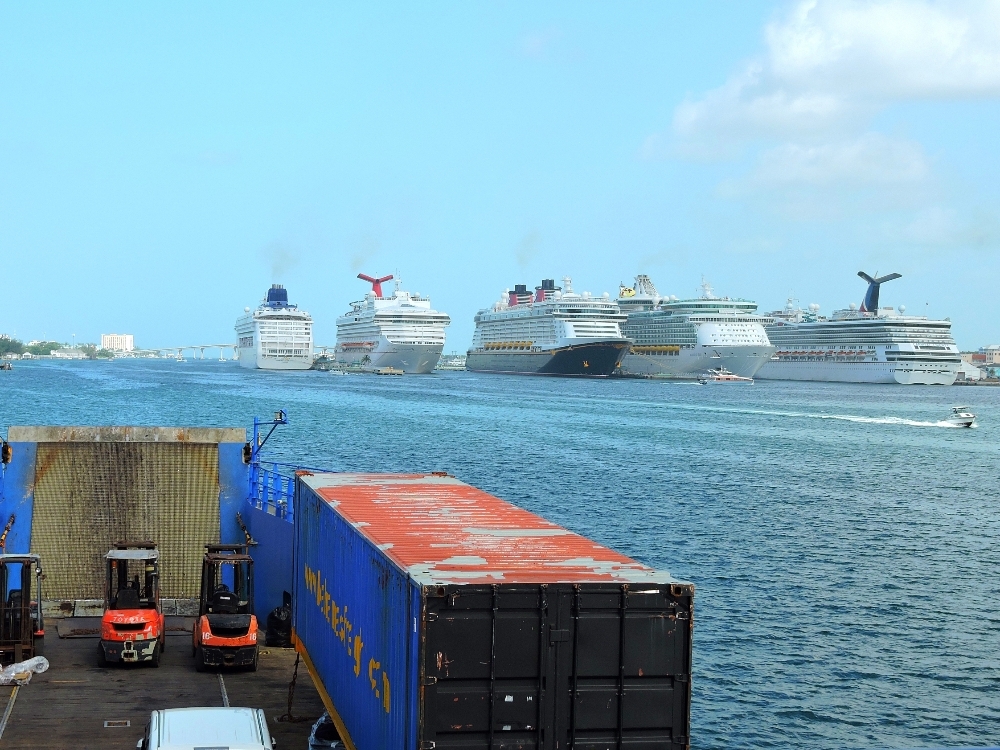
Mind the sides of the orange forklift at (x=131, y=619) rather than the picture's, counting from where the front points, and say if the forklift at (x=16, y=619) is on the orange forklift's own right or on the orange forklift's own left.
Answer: on the orange forklift's own left

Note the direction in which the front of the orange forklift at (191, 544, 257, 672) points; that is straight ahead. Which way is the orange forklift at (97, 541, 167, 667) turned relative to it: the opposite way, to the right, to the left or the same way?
the same way

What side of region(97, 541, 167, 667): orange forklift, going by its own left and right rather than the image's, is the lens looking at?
back

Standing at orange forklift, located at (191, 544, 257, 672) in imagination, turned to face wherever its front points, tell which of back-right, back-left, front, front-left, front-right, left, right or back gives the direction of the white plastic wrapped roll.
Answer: left

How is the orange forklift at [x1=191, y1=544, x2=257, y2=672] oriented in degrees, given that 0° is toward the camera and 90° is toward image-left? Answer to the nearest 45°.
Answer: approximately 180°
